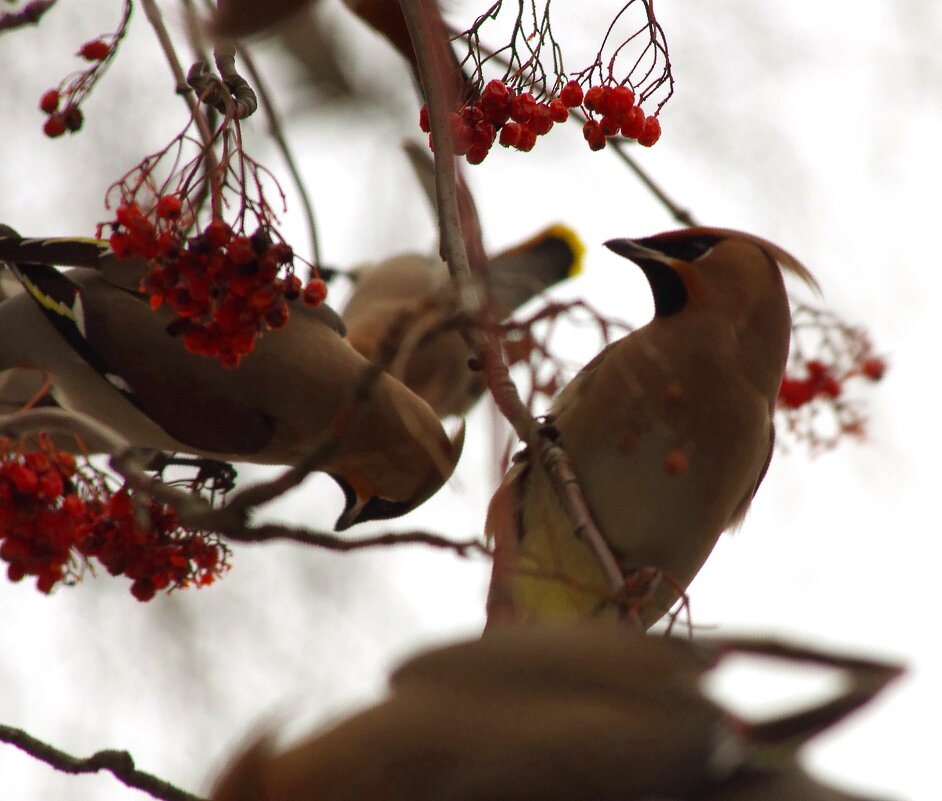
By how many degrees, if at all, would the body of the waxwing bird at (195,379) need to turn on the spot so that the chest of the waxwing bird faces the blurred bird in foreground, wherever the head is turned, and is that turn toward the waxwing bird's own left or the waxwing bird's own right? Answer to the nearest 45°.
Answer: approximately 90° to the waxwing bird's own right

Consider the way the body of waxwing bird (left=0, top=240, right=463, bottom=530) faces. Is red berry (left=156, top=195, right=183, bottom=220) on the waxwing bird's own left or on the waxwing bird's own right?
on the waxwing bird's own right

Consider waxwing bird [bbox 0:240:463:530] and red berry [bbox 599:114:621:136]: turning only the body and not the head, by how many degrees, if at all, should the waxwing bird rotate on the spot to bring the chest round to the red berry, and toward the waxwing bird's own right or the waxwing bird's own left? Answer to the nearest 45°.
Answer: approximately 45° to the waxwing bird's own right

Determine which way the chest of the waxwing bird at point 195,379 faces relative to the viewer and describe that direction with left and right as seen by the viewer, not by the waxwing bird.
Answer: facing to the right of the viewer
